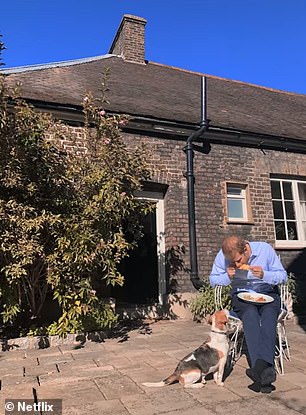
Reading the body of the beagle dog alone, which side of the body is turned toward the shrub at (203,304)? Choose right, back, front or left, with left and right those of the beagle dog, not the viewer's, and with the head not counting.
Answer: left

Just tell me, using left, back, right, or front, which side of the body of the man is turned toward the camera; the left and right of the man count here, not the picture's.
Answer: front

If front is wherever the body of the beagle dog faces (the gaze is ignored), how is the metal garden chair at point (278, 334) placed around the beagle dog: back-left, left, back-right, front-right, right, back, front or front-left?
front-left

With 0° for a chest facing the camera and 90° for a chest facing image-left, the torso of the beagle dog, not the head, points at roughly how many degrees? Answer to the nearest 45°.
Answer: approximately 270°

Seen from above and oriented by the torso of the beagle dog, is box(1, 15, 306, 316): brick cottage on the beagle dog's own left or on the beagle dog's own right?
on the beagle dog's own left

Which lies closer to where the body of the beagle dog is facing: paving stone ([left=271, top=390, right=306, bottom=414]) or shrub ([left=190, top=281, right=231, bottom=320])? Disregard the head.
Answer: the paving stone

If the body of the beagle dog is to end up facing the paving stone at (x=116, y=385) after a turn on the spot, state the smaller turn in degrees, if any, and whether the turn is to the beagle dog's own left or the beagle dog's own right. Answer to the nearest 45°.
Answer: approximately 180°

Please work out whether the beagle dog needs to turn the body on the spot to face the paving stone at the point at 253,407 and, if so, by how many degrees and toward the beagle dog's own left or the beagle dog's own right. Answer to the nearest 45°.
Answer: approximately 45° to the beagle dog's own right

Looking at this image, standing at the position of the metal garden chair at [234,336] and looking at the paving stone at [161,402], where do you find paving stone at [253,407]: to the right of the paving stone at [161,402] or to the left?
left

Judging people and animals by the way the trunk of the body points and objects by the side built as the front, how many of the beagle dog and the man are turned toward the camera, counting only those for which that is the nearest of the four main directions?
1

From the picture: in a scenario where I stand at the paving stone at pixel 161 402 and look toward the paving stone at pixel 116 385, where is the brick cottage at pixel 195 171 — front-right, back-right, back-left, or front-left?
front-right

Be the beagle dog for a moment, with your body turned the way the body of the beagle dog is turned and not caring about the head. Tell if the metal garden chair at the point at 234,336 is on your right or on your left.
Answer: on your left

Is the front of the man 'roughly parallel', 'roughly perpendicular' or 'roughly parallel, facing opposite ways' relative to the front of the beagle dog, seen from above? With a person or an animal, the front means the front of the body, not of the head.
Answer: roughly perpendicular

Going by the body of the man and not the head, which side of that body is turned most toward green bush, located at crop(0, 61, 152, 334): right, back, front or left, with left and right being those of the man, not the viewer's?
right
